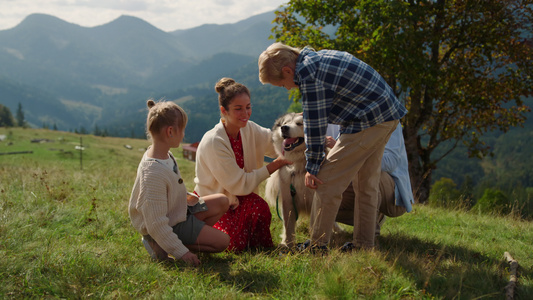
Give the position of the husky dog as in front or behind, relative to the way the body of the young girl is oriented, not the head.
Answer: in front

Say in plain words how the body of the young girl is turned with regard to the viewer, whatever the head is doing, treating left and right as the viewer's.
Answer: facing to the right of the viewer

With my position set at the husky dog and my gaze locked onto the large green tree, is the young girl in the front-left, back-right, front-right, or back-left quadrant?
back-left

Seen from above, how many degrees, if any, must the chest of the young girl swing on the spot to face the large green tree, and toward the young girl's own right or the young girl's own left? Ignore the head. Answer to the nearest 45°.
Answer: approximately 45° to the young girl's own left
